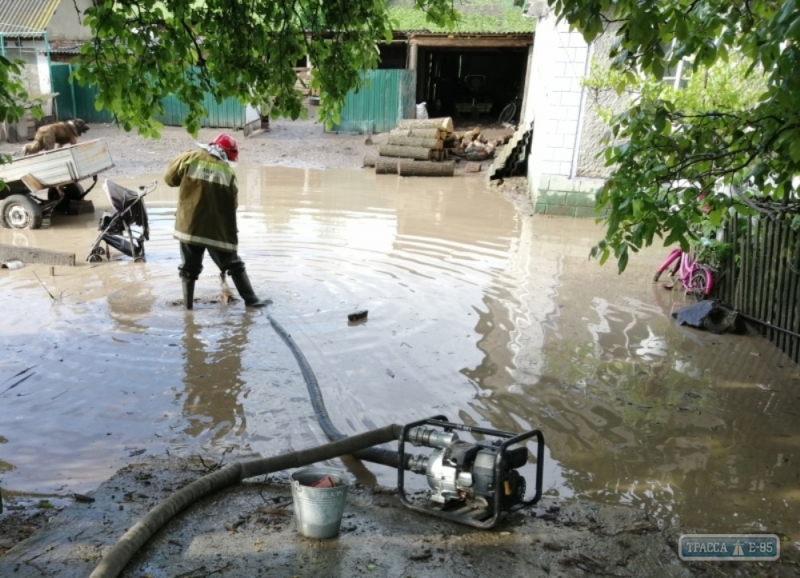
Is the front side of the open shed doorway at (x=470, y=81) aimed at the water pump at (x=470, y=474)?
yes

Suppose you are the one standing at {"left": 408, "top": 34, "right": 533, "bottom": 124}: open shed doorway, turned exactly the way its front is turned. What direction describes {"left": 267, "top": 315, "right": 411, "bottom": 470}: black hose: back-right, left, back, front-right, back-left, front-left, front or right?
front

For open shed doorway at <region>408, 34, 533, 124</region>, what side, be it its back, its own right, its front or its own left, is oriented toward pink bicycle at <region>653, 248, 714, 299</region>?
front

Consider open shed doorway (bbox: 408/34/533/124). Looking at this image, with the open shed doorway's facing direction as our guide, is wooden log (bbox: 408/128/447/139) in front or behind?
in front

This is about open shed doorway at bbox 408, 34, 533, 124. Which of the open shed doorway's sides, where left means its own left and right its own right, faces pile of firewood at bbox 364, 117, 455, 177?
front

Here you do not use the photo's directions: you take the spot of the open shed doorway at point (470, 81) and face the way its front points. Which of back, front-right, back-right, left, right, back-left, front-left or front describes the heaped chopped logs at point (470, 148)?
front

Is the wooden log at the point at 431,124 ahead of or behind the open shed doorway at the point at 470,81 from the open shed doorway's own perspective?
ahead

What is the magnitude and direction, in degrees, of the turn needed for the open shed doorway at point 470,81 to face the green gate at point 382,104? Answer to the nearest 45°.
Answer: approximately 45° to its right

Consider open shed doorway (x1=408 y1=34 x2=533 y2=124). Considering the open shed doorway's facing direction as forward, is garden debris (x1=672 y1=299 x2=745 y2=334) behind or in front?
in front

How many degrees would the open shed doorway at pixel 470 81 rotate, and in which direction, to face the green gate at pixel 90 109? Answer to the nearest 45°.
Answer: approximately 90° to its right

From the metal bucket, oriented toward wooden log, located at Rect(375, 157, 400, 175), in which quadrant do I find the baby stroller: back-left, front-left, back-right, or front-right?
front-left

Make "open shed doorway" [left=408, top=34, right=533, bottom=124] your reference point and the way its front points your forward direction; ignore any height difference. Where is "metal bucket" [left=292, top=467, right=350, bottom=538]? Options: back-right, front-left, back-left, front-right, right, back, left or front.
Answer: front

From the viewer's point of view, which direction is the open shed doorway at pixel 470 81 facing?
toward the camera
